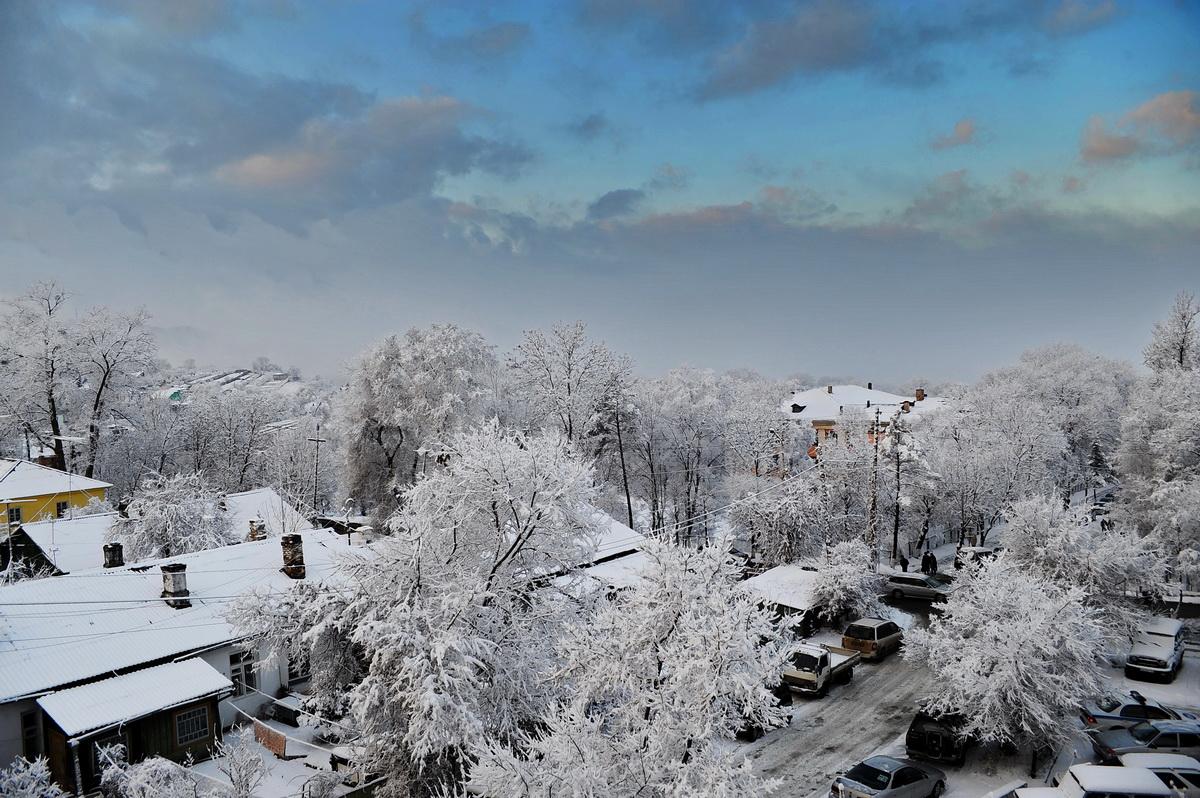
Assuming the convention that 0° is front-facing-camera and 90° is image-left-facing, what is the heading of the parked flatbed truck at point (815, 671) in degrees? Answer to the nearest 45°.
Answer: approximately 45°

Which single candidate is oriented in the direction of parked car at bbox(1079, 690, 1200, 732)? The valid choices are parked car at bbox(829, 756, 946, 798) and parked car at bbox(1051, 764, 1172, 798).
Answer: parked car at bbox(829, 756, 946, 798)

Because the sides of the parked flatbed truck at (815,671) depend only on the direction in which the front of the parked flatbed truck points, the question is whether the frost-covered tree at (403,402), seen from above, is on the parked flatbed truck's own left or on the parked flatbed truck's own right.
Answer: on the parked flatbed truck's own right

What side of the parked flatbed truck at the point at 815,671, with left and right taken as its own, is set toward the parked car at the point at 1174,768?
left
